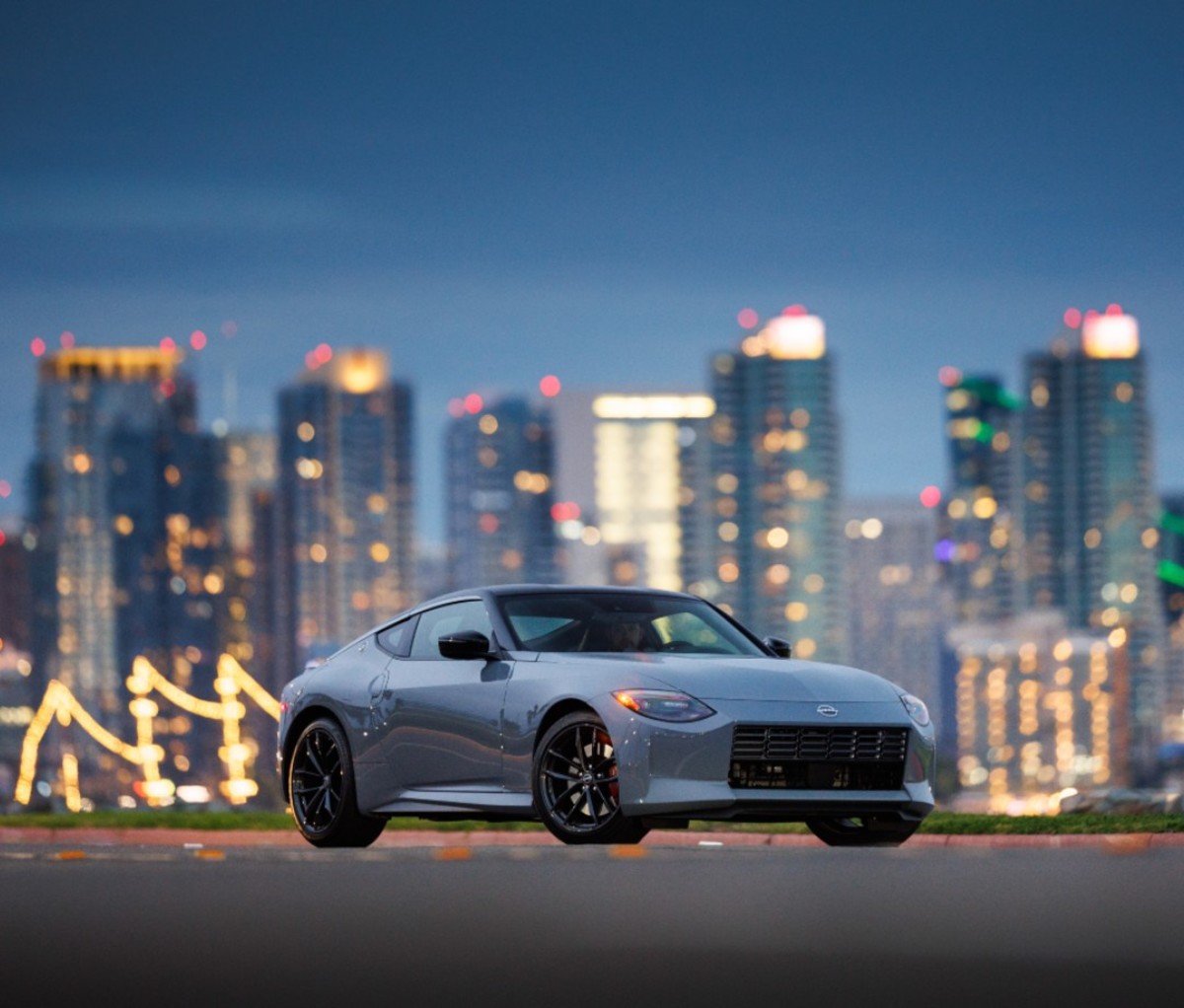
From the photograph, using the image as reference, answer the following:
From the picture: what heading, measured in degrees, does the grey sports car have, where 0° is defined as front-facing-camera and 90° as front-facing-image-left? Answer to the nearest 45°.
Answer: approximately 315°
